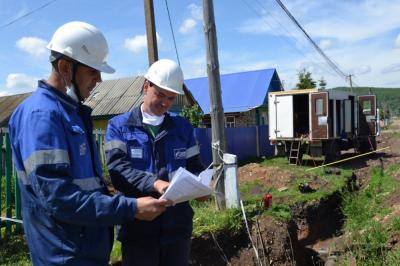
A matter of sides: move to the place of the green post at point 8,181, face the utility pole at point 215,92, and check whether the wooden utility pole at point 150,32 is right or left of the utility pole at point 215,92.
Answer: left

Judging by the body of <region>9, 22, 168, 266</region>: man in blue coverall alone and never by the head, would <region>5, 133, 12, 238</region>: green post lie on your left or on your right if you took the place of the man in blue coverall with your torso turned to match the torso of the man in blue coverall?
on your left

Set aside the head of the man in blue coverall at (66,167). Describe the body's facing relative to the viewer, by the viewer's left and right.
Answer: facing to the right of the viewer

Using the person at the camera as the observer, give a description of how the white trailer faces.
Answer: facing away from the viewer and to the right of the viewer

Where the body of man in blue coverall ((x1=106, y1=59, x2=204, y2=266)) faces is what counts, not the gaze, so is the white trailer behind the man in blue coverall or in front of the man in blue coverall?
behind

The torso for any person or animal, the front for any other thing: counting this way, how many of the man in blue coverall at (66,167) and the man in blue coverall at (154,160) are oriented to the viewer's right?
1

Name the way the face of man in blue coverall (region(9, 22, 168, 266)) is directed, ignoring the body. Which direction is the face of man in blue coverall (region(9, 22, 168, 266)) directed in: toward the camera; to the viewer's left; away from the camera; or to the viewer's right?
to the viewer's right

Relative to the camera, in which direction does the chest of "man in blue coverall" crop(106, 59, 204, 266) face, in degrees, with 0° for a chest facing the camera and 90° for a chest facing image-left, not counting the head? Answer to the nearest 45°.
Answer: approximately 0°

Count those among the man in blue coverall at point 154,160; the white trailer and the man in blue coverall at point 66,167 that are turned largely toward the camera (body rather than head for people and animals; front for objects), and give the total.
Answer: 1
